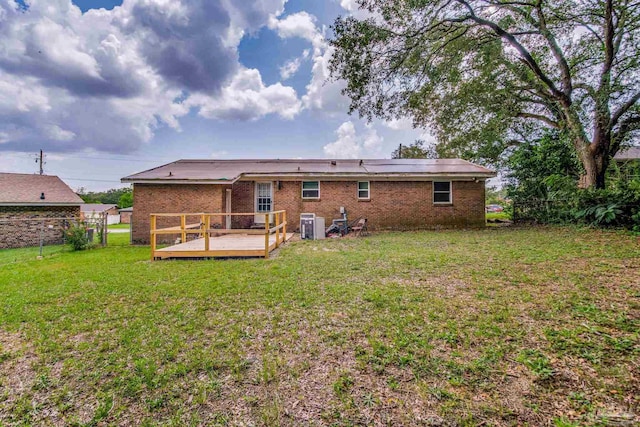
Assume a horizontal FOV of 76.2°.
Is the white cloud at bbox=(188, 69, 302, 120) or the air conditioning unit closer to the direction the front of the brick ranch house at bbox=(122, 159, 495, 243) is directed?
the white cloud

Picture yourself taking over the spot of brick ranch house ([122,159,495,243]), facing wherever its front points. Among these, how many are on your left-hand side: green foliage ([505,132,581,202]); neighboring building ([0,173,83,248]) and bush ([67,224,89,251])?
2

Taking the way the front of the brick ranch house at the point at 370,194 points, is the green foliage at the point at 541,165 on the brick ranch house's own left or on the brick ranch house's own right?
on the brick ranch house's own right

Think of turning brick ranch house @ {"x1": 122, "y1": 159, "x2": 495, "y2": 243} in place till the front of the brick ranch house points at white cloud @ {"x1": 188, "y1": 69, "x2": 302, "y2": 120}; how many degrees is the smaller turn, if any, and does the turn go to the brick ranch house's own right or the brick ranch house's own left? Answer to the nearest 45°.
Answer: approximately 45° to the brick ranch house's own left

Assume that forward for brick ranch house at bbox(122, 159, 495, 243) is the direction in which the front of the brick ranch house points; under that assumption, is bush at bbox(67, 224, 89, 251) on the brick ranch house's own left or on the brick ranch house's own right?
on the brick ranch house's own left

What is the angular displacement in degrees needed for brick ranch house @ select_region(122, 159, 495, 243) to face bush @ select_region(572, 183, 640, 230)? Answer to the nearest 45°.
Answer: approximately 135° to its right

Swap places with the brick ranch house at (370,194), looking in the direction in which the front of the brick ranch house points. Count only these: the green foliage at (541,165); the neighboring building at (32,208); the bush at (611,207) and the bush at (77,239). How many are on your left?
2

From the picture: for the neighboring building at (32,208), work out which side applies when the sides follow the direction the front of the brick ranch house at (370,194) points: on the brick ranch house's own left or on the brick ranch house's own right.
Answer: on the brick ranch house's own left

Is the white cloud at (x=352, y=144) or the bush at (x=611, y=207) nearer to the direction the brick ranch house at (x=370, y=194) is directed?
the white cloud

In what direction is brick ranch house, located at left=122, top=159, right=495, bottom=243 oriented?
away from the camera

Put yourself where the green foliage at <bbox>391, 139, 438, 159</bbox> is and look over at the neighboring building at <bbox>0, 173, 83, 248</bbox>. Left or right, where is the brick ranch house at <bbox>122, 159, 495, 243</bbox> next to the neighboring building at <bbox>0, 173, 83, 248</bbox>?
left

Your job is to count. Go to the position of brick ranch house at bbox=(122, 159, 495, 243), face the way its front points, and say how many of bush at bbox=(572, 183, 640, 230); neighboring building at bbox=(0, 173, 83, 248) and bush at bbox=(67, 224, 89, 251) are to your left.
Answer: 2

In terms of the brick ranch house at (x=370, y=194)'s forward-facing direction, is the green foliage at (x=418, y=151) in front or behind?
in front
